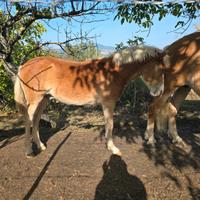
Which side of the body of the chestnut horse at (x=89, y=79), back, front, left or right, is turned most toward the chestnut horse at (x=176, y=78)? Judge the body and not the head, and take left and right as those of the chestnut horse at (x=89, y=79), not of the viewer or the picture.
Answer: front

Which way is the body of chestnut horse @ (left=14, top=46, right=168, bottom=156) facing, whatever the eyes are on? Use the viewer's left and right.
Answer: facing to the right of the viewer
